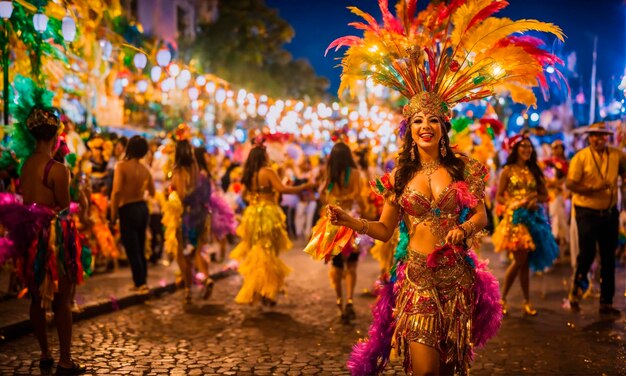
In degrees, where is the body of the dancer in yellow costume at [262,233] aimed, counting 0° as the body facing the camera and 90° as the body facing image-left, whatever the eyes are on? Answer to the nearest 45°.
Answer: approximately 225°

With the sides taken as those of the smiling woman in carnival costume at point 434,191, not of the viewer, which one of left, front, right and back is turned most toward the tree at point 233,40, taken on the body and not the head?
back

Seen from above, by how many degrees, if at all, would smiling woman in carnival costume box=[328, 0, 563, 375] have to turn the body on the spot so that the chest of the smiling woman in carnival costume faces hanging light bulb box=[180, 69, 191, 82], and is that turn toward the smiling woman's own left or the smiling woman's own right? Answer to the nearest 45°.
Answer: approximately 135° to the smiling woman's own right

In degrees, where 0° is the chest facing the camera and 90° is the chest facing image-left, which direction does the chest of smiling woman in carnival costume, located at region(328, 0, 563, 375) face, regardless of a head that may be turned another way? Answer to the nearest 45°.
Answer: approximately 0°

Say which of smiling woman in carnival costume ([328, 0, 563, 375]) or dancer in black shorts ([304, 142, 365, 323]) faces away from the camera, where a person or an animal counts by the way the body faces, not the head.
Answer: the dancer in black shorts

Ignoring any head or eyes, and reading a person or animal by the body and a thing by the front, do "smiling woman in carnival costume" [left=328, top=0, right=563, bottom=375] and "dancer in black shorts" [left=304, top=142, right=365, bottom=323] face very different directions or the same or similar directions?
very different directions

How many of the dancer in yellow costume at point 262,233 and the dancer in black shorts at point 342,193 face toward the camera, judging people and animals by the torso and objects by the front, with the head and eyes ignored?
0

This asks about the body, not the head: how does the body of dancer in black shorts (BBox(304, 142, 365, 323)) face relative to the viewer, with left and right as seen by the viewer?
facing away from the viewer

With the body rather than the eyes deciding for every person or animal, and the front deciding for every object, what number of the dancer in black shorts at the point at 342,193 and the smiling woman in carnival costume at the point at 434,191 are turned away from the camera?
1

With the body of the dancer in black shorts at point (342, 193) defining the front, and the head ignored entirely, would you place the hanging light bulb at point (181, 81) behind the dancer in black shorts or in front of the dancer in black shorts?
in front

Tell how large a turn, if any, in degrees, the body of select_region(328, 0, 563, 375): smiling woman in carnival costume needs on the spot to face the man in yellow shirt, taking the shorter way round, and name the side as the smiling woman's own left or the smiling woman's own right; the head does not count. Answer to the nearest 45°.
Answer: approximately 135° to the smiling woman's own left
